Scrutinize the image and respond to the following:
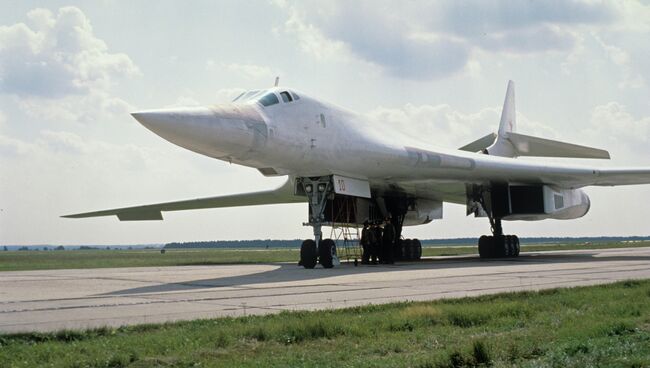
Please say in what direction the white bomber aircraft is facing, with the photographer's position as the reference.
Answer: facing the viewer and to the left of the viewer
